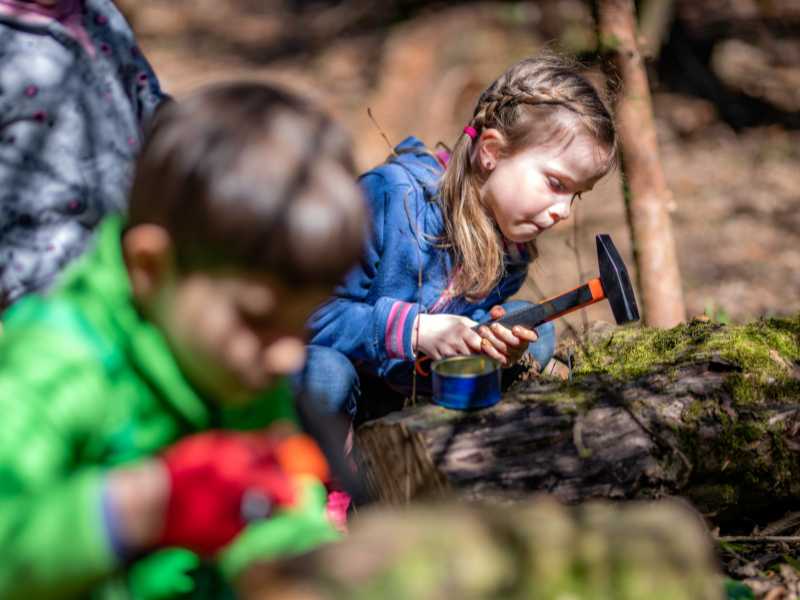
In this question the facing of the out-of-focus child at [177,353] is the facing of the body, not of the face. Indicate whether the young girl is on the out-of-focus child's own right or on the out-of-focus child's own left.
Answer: on the out-of-focus child's own left

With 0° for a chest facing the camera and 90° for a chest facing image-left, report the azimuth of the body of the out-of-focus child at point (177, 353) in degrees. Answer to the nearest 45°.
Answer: approximately 315°

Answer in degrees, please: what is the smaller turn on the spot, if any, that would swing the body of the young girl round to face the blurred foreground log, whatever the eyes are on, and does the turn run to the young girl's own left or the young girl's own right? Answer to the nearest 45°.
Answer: approximately 45° to the young girl's own right
